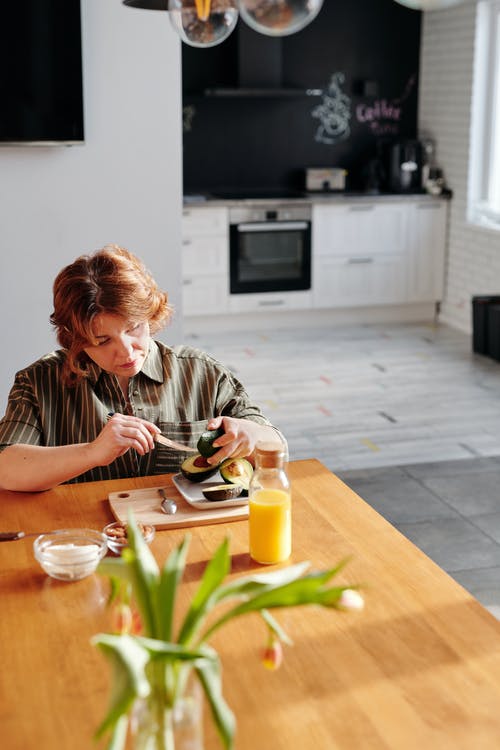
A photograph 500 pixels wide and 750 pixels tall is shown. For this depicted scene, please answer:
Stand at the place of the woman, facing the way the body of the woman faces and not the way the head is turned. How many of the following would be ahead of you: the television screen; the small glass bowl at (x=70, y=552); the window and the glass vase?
2

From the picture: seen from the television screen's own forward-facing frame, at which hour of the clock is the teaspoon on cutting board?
The teaspoon on cutting board is roughly at 12 o'clock from the television screen.

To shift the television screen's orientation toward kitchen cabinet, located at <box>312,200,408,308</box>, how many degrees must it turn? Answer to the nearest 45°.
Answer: approximately 135° to its left

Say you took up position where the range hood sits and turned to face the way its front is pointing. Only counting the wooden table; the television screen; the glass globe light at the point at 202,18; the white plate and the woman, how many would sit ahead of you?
5

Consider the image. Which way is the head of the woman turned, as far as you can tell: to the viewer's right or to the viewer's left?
to the viewer's right

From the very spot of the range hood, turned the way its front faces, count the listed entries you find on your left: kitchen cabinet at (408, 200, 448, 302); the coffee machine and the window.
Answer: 3

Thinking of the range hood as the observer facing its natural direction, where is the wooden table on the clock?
The wooden table is roughly at 12 o'clock from the range hood.

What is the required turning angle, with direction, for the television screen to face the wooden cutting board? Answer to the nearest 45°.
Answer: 0° — it already faces it

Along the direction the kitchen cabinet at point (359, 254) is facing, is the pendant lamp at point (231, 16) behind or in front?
in front

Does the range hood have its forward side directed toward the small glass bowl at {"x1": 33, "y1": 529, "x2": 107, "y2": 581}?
yes

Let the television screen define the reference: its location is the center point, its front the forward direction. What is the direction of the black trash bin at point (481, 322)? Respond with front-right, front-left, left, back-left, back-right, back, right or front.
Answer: back-left
